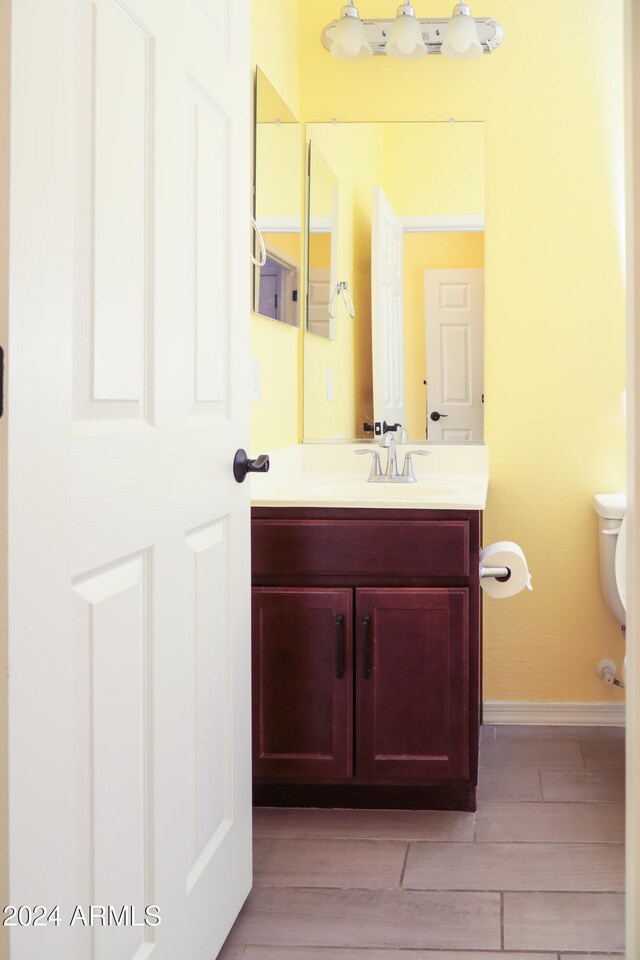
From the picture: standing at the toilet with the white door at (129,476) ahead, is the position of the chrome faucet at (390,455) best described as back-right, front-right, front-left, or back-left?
front-right

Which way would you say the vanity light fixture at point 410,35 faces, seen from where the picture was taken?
facing the viewer

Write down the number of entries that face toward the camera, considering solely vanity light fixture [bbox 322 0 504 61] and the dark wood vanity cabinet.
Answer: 2

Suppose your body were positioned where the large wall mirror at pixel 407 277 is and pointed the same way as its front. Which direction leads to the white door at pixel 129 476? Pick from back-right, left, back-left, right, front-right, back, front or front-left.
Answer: front

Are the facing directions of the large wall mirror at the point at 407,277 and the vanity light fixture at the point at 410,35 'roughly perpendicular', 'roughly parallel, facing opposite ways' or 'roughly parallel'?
roughly parallel

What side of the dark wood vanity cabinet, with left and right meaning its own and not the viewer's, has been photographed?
front

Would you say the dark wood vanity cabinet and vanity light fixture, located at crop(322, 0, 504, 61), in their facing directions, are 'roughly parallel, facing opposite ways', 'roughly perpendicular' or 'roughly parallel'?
roughly parallel

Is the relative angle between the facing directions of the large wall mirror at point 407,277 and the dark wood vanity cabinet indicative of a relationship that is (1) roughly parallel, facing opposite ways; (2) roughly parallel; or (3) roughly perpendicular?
roughly parallel
